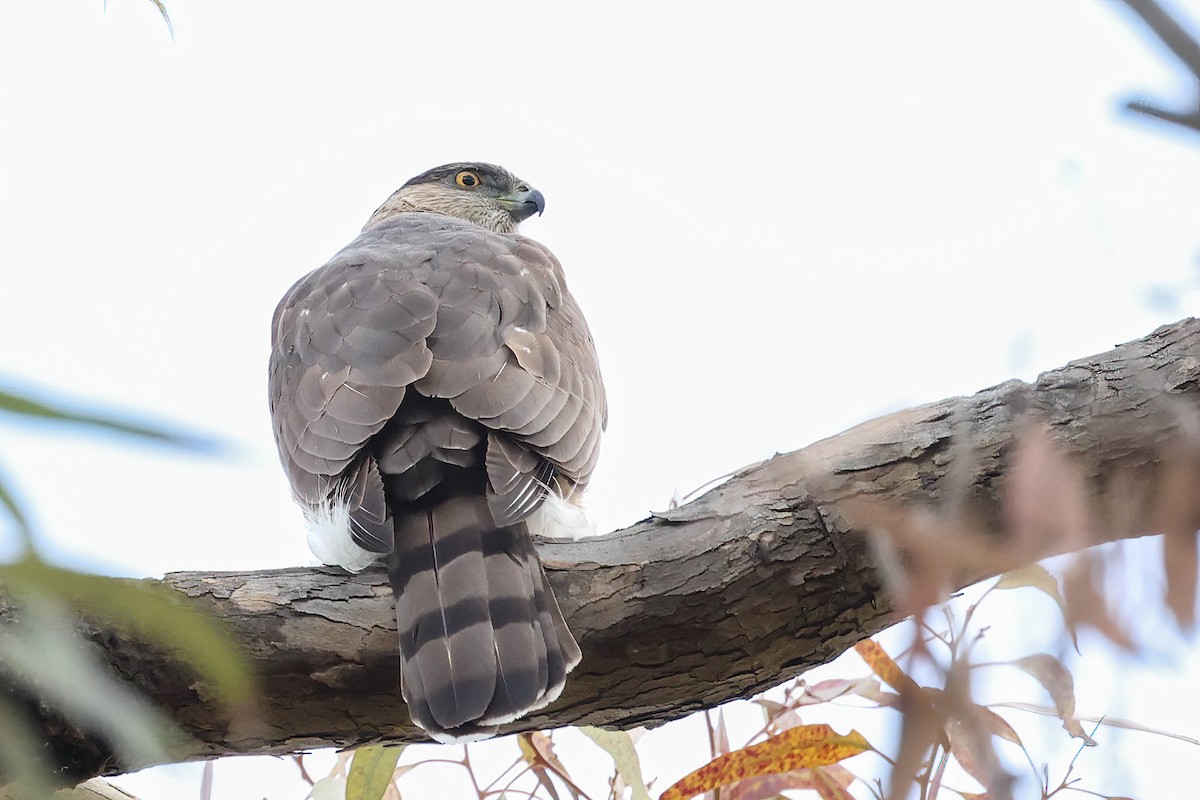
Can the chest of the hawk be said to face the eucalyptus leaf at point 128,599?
no

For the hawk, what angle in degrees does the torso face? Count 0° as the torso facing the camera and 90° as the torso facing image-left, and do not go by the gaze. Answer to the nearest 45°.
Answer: approximately 180°

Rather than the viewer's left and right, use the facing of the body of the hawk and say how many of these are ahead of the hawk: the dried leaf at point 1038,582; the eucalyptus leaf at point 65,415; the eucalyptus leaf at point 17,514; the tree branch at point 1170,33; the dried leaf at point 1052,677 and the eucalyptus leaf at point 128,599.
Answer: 0

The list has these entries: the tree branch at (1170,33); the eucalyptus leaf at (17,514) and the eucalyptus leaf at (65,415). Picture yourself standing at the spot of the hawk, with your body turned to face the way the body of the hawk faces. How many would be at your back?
3

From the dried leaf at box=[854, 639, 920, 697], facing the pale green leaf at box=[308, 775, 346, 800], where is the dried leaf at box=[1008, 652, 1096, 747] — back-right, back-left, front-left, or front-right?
back-left

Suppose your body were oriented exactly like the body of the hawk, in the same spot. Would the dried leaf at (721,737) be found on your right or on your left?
on your right

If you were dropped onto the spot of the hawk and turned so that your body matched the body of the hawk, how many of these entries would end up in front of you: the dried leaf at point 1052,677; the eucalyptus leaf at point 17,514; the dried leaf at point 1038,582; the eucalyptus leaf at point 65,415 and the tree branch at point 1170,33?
0

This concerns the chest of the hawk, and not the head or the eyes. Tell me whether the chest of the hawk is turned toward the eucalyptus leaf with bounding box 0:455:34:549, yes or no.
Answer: no

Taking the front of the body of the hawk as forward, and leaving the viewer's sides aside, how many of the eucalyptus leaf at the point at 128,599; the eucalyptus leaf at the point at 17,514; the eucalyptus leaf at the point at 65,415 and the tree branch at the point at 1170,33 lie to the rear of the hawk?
4
